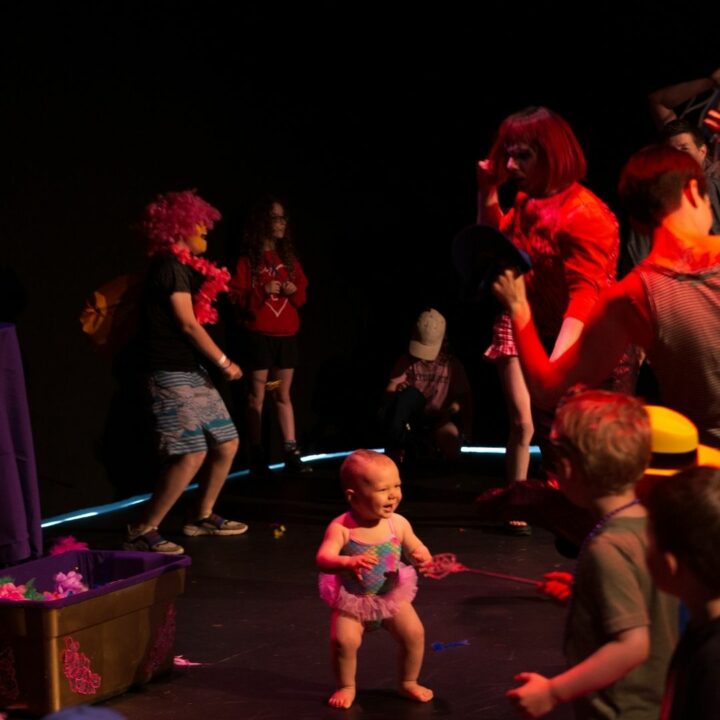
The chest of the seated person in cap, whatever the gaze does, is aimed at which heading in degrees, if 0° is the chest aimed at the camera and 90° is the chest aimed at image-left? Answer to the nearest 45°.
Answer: approximately 0°

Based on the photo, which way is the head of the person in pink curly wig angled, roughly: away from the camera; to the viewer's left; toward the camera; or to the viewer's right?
to the viewer's right

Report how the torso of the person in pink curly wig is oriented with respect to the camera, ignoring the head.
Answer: to the viewer's right

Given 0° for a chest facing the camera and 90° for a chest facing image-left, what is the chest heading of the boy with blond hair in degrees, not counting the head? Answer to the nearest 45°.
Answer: approximately 90°

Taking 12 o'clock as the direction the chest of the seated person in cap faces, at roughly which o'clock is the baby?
The baby is roughly at 12 o'clock from the seated person in cap.
